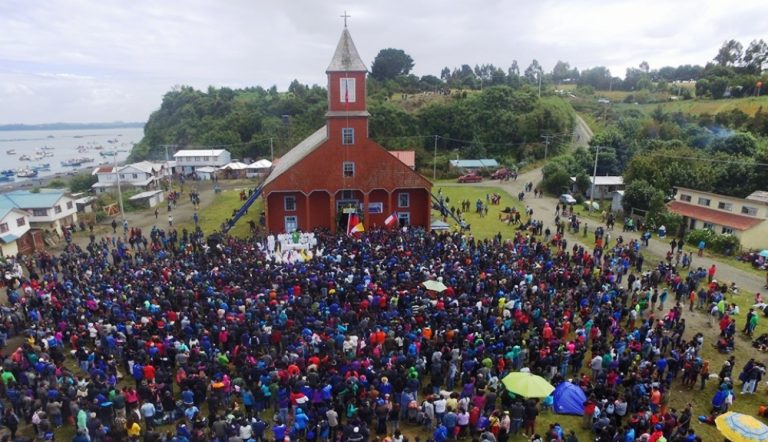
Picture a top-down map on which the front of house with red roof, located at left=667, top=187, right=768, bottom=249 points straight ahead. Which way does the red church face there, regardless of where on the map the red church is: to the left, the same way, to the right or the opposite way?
to the left

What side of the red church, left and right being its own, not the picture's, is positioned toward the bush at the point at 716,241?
left

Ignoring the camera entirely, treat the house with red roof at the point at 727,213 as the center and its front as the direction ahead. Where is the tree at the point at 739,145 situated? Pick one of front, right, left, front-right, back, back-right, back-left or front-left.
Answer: back-right

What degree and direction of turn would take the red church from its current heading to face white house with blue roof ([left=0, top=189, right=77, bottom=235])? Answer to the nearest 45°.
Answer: approximately 90° to its right

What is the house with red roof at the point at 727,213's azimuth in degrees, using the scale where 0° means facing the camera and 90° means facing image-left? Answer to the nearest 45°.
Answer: approximately 45°

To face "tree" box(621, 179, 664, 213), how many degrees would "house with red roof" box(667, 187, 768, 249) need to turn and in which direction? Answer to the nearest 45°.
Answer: approximately 90° to its right

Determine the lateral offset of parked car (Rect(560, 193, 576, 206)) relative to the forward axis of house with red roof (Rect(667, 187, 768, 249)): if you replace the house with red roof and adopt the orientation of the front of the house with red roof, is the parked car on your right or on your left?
on your right

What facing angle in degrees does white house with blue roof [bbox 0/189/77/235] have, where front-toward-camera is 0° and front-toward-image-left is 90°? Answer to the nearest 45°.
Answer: approximately 315°

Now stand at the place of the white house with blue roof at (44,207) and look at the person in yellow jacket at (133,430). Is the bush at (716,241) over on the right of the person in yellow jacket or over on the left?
left

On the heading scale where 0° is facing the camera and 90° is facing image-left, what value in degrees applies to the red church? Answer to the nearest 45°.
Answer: approximately 0°
